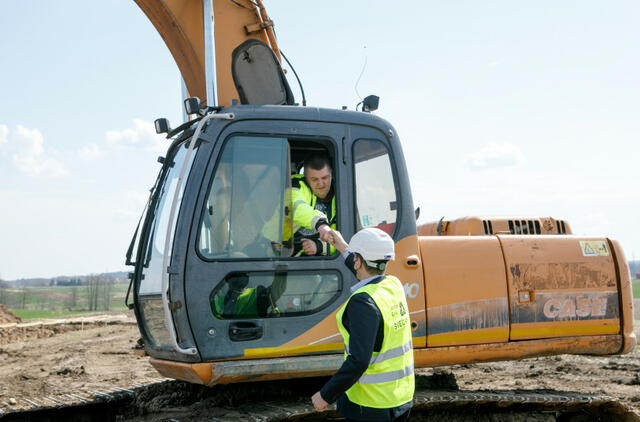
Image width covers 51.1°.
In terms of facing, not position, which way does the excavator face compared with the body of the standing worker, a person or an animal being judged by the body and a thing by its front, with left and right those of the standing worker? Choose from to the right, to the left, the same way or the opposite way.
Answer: to the left

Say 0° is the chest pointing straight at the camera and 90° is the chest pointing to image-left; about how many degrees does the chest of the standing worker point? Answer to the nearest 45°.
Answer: approximately 135°

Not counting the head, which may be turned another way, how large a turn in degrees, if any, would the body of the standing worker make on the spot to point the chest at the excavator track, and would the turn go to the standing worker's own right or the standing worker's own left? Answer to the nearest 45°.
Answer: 0° — they already face it

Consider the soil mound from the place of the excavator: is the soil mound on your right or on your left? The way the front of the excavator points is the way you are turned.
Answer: on your right

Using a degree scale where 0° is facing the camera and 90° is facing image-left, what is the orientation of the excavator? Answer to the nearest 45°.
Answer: approximately 45°
